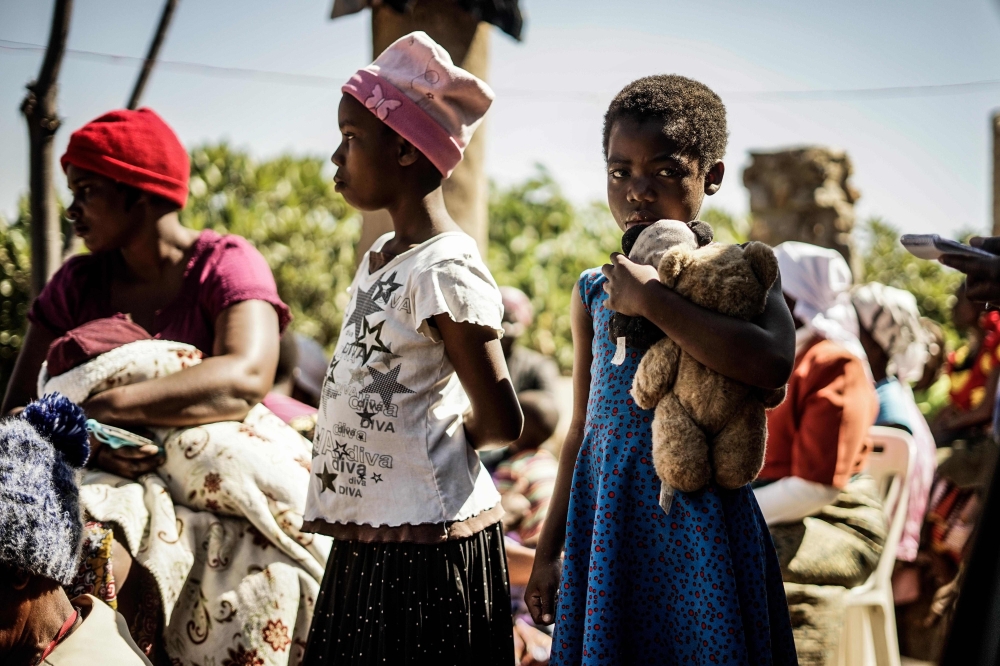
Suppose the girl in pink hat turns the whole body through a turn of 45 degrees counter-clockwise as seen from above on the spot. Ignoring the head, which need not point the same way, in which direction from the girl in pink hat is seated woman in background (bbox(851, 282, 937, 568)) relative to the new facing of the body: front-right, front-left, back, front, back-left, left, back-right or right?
back-left

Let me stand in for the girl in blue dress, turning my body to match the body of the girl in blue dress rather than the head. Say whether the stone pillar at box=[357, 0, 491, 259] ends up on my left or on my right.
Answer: on my right

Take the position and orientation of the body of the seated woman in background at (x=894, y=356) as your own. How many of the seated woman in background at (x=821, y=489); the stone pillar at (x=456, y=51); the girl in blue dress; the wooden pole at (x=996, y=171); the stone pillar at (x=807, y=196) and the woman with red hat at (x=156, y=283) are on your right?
2

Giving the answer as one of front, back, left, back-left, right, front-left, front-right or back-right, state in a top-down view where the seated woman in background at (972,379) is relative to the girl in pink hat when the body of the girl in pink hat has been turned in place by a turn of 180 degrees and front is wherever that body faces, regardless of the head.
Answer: front
